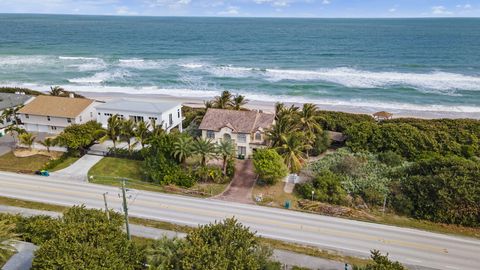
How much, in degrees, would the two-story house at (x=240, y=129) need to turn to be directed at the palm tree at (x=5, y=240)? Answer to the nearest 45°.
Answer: approximately 45° to its right

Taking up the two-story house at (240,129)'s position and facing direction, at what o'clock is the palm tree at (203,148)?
The palm tree is roughly at 1 o'clock from the two-story house.

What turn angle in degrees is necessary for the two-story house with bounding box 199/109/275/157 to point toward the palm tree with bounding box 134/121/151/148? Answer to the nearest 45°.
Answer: approximately 90° to its right

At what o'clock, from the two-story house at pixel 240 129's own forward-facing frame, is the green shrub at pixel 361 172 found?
The green shrub is roughly at 10 o'clock from the two-story house.

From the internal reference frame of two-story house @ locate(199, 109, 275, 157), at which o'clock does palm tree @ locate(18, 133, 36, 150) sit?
The palm tree is roughly at 3 o'clock from the two-story house.

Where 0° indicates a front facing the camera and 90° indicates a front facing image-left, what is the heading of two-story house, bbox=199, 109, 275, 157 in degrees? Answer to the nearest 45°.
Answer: approximately 0°

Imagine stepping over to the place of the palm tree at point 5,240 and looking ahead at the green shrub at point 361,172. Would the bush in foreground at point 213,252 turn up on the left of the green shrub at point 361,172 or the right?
right

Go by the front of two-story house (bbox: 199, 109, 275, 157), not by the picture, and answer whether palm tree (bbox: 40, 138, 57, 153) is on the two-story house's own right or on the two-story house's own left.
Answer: on the two-story house's own right

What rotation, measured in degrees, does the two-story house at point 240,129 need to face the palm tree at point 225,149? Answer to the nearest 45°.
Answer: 0° — it already faces it
